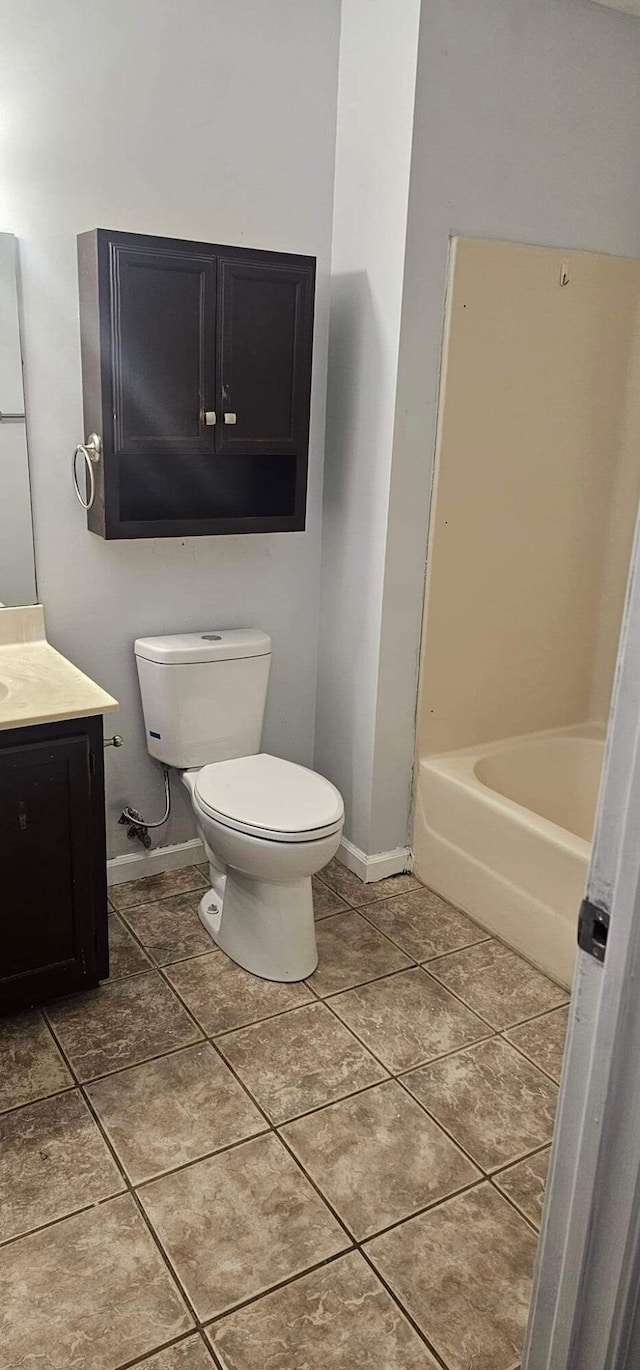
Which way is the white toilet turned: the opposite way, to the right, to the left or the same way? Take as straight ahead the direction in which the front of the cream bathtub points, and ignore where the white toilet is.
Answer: to the left

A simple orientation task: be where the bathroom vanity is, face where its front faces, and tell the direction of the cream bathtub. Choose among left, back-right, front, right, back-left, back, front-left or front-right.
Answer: front-left

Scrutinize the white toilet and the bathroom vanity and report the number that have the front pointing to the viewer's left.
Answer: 0

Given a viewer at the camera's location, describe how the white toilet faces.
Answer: facing the viewer and to the right of the viewer

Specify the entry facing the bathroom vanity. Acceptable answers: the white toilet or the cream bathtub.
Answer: the cream bathtub

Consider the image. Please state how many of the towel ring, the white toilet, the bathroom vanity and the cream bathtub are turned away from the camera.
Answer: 0

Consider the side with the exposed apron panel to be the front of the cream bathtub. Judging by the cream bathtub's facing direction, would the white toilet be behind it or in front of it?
in front

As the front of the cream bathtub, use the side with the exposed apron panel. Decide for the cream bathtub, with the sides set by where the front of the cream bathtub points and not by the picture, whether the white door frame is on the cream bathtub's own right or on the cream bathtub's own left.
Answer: on the cream bathtub's own left

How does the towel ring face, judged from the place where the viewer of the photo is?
facing the viewer and to the left of the viewer

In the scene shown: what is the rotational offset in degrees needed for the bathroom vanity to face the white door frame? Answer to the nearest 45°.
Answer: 0° — it already faces it

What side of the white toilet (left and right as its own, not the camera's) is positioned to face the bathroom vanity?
right
